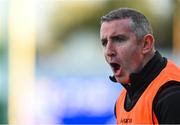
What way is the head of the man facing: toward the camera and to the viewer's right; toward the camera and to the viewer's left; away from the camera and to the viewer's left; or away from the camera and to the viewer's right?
toward the camera and to the viewer's left

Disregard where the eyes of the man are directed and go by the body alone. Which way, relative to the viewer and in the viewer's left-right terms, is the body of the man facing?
facing the viewer and to the left of the viewer
